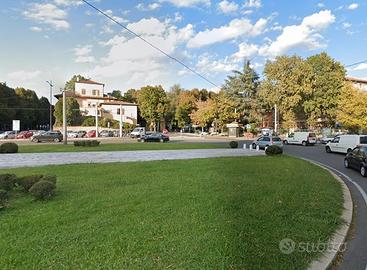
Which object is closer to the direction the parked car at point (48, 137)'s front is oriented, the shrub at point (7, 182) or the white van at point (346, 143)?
the shrub

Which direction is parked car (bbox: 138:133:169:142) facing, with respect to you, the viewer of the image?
facing to the left of the viewer

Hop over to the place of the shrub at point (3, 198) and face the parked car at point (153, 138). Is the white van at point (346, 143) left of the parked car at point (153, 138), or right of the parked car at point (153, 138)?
right

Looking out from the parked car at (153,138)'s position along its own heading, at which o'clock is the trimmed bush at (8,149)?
The trimmed bush is roughly at 10 o'clock from the parked car.

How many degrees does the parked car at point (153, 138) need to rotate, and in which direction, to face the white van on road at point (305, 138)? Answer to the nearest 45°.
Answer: approximately 180°

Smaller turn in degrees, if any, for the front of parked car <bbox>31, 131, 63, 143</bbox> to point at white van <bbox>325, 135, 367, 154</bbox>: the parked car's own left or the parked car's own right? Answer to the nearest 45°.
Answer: approximately 135° to the parked car's own left

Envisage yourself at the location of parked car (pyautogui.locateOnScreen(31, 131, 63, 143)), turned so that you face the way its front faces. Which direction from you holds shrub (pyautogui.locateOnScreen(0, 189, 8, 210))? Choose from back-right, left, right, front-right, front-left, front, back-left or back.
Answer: left

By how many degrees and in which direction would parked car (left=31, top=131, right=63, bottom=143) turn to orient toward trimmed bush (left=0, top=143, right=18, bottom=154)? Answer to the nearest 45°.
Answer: approximately 90° to its left

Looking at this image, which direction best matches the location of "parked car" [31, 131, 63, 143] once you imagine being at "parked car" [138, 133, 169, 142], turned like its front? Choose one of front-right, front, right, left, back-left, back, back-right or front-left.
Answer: front

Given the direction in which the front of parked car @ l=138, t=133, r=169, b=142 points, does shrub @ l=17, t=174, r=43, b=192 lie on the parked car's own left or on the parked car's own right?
on the parked car's own left

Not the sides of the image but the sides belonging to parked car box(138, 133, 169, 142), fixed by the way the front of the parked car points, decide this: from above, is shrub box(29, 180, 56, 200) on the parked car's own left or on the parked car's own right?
on the parked car's own left

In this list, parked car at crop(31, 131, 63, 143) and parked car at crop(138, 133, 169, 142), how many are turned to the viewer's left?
2

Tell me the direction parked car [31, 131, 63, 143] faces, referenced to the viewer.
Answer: facing to the left of the viewer

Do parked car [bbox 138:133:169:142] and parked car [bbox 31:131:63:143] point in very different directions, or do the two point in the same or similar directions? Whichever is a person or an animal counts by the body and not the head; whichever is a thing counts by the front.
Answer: same or similar directions

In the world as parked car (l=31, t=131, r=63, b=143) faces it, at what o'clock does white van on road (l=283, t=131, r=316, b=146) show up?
white van on road (l=283, t=131, r=316, b=146) is roughly at 7 o'clock from parked car (l=31, t=131, r=63, b=143).

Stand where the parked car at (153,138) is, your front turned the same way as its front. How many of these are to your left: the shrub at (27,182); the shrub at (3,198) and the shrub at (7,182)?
3

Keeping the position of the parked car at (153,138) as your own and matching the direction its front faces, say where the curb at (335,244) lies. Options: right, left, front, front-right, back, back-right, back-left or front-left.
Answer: left
